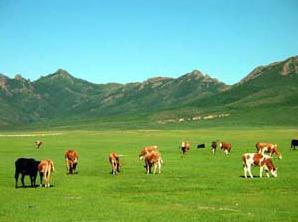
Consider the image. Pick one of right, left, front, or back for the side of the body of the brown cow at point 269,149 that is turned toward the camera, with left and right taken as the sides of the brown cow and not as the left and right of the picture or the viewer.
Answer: right

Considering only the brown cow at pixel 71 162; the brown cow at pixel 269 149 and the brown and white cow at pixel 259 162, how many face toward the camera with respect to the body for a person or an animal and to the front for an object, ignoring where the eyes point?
1

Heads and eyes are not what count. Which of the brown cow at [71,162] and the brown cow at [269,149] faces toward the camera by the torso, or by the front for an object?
the brown cow at [71,162]

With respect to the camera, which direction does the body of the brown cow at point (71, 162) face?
toward the camera
